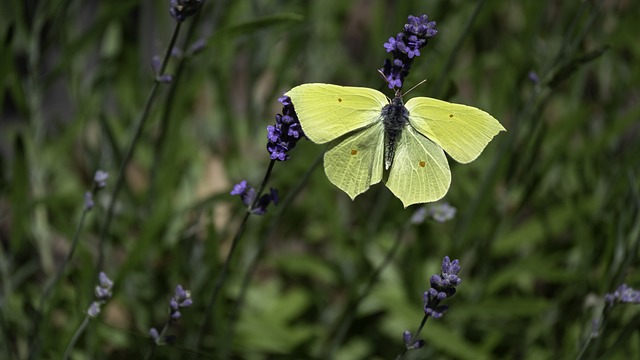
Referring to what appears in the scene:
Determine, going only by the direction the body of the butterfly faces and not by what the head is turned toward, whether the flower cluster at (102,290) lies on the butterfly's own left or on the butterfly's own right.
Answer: on the butterfly's own left

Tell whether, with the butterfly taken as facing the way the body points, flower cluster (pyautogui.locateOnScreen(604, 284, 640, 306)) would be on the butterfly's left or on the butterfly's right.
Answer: on the butterfly's right

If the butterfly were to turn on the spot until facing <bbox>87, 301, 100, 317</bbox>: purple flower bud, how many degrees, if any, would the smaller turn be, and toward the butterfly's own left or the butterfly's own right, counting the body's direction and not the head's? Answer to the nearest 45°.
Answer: approximately 45° to the butterfly's own left

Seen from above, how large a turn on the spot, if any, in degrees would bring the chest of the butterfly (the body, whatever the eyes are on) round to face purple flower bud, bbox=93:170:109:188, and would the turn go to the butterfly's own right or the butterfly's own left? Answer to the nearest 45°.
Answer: approximately 45° to the butterfly's own left

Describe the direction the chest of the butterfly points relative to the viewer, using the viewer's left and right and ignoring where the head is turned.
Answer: facing away from the viewer
